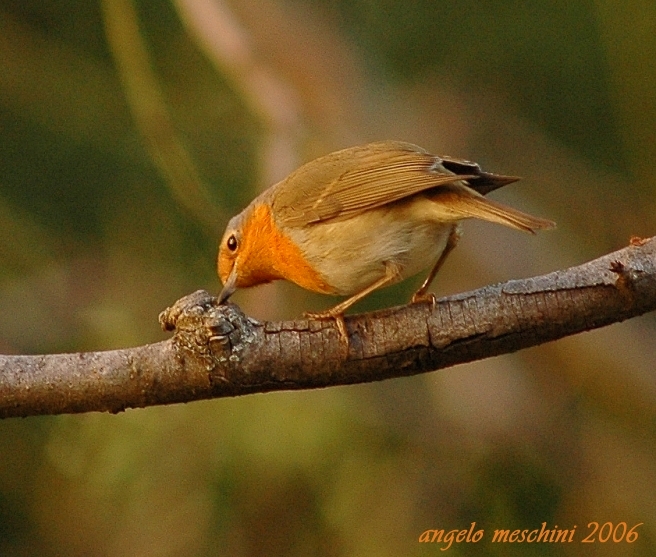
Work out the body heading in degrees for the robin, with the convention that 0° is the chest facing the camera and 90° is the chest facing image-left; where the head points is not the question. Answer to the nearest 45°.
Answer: approximately 90°
